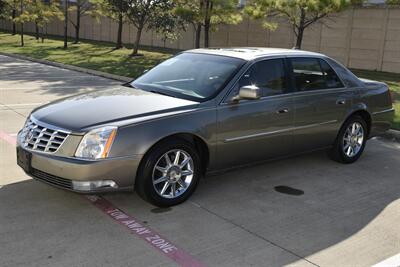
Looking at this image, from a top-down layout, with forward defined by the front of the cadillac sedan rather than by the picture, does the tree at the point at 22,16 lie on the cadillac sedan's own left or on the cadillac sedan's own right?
on the cadillac sedan's own right

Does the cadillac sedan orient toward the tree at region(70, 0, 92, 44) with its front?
no

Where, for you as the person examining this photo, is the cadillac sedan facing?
facing the viewer and to the left of the viewer

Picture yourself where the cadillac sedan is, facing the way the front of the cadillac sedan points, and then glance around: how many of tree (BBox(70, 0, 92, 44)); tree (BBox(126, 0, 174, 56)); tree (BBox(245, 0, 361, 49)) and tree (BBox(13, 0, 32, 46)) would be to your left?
0

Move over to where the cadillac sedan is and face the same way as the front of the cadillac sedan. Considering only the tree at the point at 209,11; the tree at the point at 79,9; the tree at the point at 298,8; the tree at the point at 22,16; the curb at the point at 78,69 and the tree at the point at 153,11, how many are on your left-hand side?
0

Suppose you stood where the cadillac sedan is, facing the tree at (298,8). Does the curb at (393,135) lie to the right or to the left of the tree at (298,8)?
right

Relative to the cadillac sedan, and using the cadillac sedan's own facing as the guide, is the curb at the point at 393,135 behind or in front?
behind

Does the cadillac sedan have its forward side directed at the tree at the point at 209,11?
no

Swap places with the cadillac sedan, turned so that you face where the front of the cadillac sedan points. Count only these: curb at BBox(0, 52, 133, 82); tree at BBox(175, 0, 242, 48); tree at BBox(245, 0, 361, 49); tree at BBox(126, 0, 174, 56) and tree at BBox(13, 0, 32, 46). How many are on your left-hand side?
0

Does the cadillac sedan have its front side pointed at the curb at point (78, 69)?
no

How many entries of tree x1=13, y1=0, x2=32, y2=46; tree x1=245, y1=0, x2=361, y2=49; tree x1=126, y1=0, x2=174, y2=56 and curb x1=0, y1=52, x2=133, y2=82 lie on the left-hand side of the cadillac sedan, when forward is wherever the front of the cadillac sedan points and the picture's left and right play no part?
0

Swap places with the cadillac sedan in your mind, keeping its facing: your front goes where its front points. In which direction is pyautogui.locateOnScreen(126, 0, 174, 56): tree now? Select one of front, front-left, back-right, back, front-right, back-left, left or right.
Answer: back-right

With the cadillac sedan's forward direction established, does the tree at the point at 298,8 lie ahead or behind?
behind

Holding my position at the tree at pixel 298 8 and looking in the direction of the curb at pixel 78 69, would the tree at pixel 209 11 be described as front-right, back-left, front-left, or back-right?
front-right
